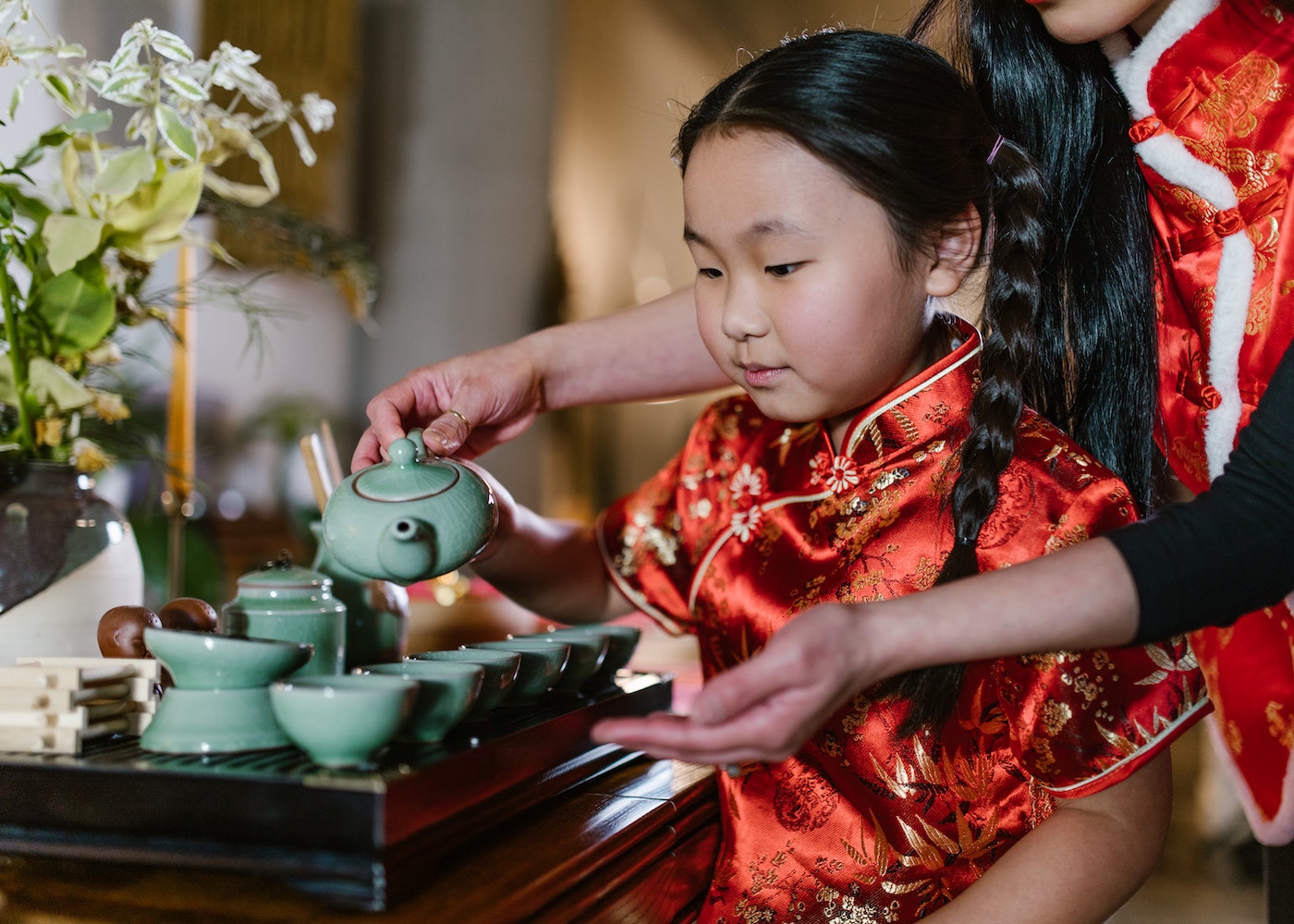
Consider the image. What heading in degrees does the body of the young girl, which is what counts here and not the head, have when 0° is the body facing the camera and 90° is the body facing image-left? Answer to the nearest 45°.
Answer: approximately 45°

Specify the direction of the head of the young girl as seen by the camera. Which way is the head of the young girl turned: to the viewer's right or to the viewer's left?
to the viewer's left
